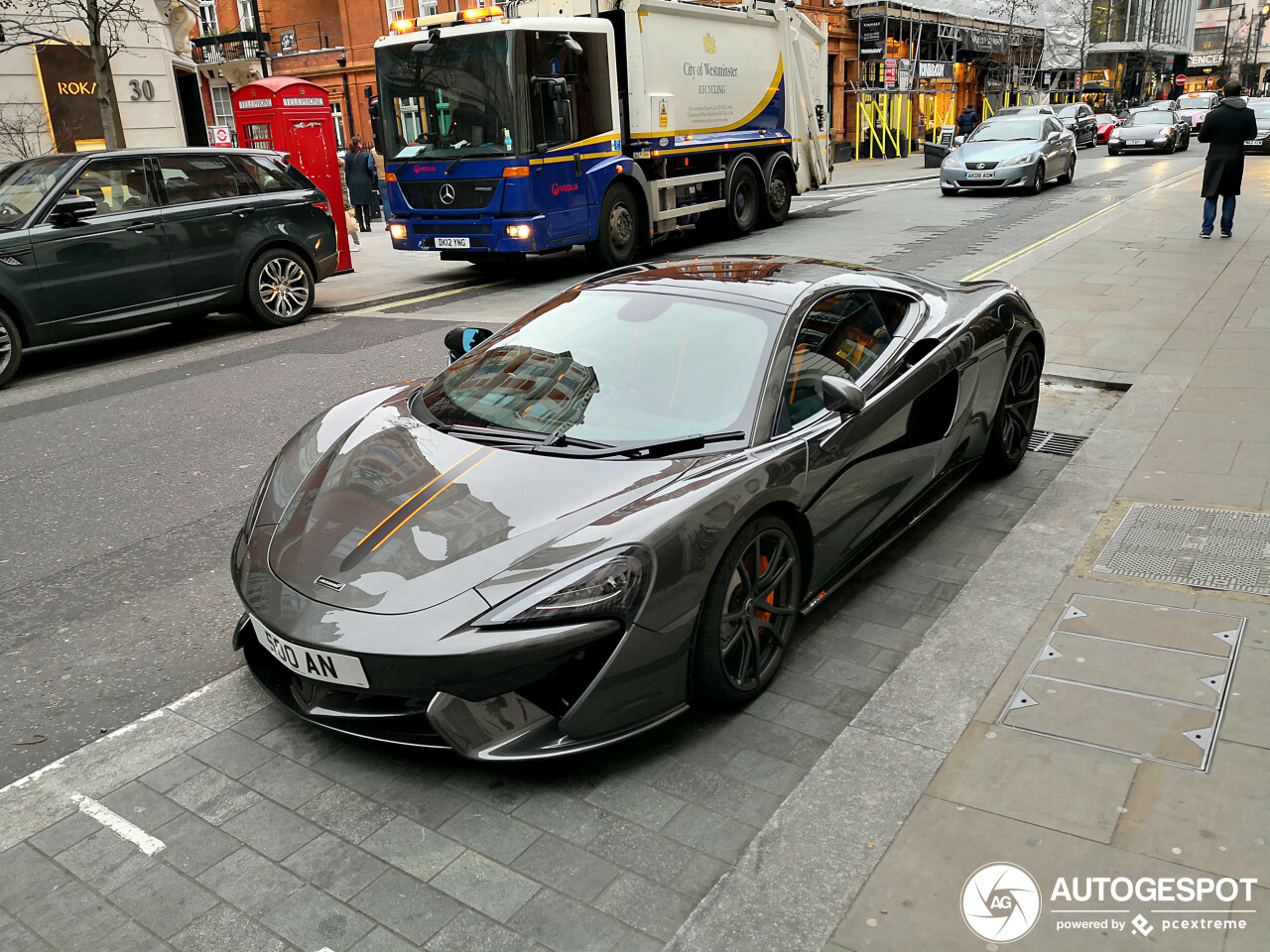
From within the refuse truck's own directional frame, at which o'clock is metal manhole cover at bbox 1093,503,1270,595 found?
The metal manhole cover is roughly at 10 o'clock from the refuse truck.

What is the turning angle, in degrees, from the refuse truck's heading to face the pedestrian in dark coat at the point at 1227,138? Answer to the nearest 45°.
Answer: approximately 135° to its left

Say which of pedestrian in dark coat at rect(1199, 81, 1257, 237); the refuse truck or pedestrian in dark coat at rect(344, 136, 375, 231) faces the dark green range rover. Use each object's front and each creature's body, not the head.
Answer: the refuse truck

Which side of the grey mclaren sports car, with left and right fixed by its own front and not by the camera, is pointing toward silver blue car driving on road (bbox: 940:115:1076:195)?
back

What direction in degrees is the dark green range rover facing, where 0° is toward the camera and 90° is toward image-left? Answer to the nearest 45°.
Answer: approximately 45°

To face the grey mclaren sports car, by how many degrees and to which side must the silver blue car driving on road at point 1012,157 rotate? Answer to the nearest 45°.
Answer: approximately 45° to its left

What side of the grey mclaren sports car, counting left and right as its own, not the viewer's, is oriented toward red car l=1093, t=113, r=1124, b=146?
back

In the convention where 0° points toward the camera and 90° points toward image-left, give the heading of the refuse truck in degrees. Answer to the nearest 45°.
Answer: approximately 45°

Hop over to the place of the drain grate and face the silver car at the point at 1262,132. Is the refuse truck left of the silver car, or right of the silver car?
left

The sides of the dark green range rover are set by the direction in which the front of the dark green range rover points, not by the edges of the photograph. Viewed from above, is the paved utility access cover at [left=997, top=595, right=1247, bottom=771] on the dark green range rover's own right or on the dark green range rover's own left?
on the dark green range rover's own left
